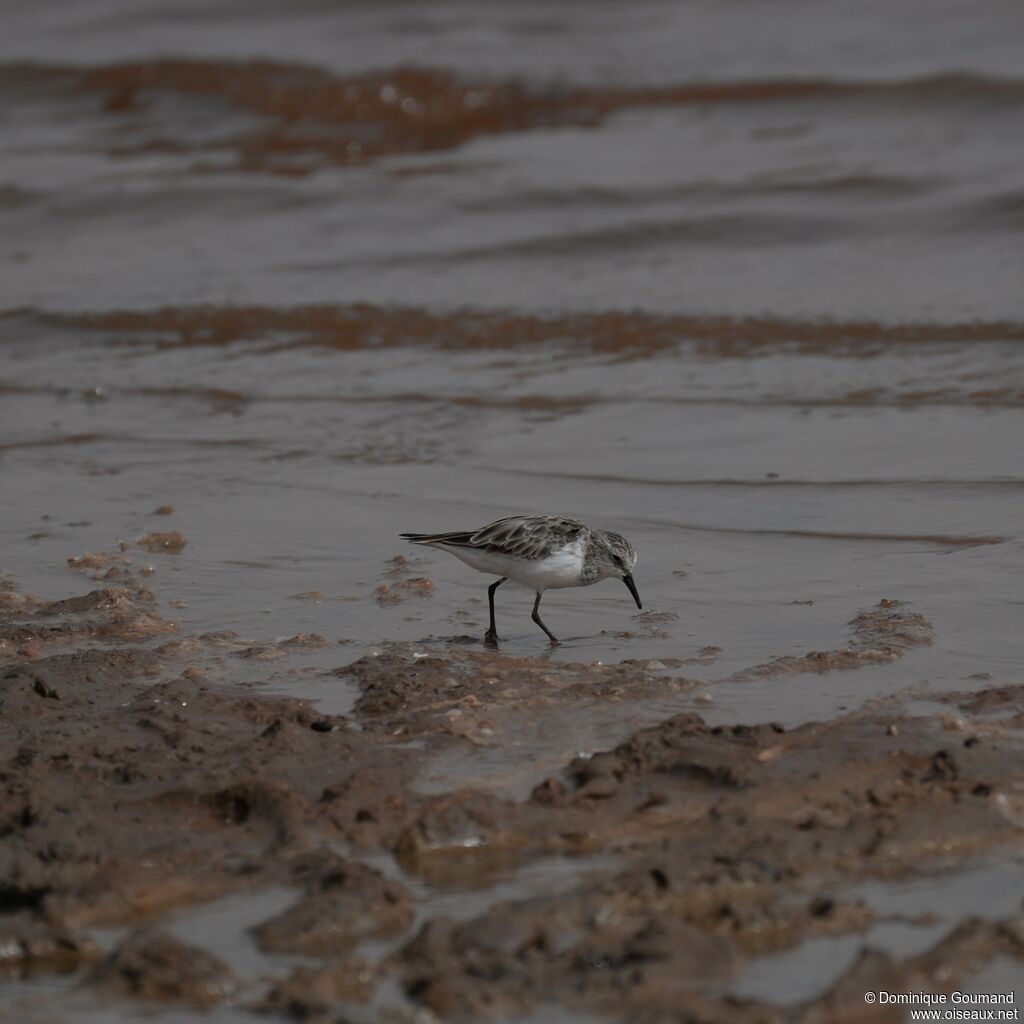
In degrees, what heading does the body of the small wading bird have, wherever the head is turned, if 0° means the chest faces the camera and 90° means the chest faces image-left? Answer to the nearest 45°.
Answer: approximately 270°
